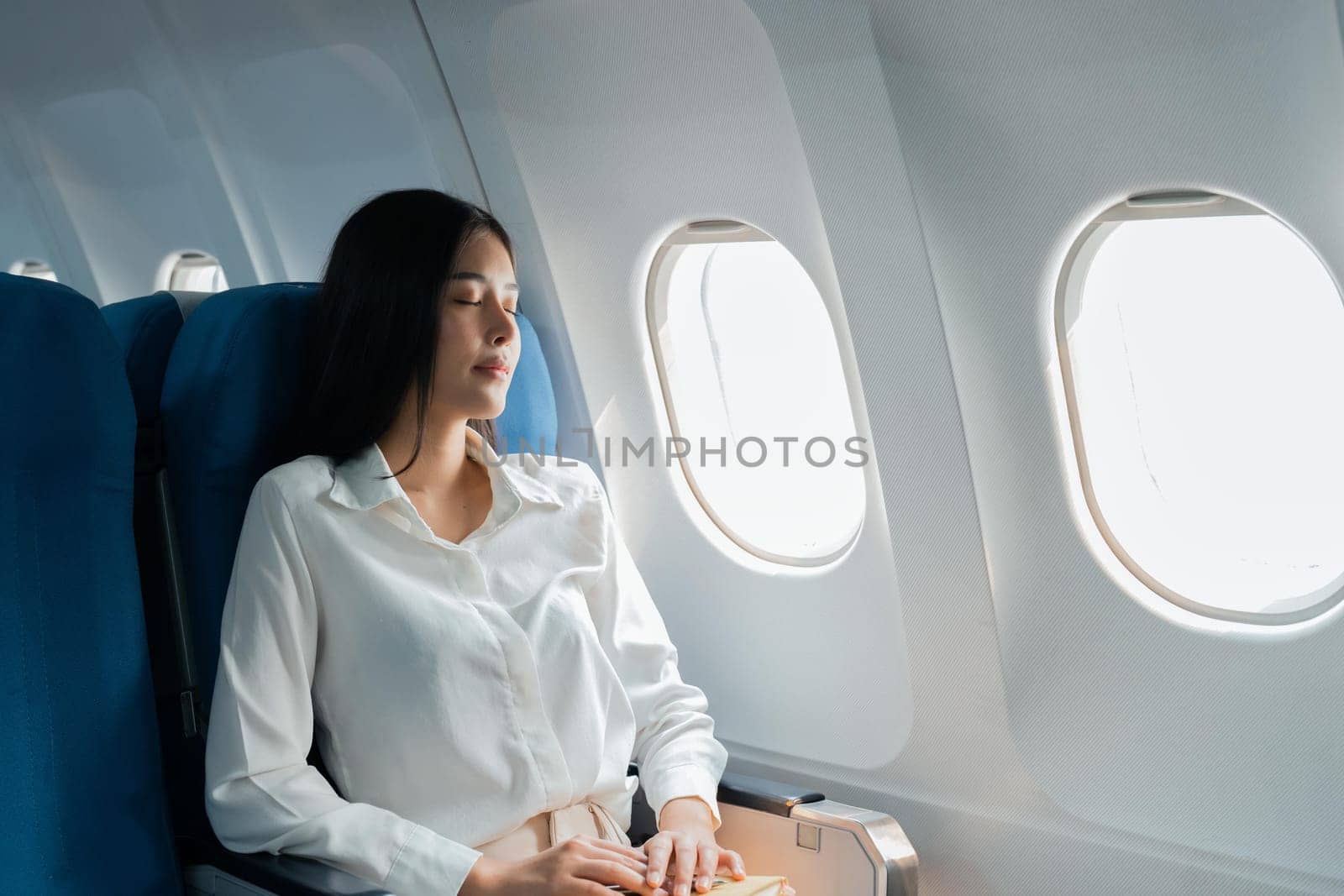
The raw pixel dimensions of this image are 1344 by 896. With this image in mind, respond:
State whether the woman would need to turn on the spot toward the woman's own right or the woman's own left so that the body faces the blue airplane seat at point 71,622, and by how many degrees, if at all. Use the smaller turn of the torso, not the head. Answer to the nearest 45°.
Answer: approximately 135° to the woman's own right

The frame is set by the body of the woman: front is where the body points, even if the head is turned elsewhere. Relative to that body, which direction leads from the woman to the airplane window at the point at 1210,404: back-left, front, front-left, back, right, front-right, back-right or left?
front-left

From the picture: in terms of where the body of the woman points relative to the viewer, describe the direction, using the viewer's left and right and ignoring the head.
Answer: facing the viewer and to the right of the viewer

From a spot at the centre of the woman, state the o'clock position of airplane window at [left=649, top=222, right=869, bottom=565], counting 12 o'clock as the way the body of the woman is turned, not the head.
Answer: The airplane window is roughly at 9 o'clock from the woman.

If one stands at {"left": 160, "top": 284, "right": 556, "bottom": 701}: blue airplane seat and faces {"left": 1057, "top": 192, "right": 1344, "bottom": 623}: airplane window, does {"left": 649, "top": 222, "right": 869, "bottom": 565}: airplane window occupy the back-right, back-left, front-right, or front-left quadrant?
front-left

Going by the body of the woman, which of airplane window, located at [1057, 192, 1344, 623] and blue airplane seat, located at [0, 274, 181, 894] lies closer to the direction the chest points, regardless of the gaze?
the airplane window

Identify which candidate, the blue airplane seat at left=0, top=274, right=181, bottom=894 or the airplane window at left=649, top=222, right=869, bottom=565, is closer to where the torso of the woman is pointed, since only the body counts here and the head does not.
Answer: the airplane window

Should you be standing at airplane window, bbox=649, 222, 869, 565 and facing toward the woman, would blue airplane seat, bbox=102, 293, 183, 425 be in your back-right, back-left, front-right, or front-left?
front-right

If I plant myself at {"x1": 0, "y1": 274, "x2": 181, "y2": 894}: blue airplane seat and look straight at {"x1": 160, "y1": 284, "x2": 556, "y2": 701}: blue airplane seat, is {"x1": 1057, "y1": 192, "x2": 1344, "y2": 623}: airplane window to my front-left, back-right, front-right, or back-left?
front-right
